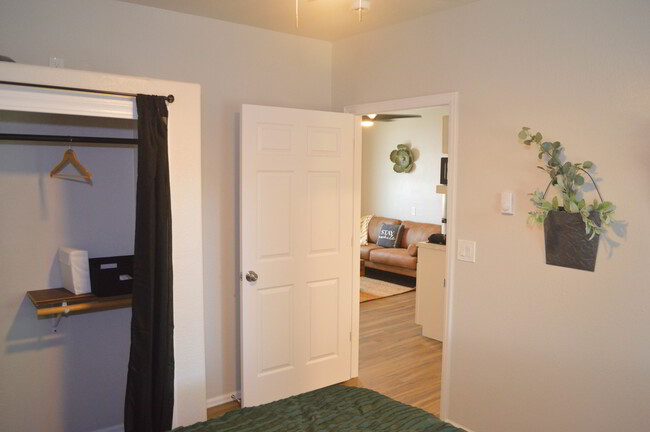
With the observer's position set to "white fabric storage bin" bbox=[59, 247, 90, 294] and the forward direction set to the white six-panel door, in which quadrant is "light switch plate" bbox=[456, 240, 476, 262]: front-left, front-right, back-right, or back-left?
front-right

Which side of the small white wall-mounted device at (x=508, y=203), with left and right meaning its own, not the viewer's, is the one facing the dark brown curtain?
front

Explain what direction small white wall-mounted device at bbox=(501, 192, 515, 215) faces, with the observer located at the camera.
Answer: facing the viewer and to the left of the viewer

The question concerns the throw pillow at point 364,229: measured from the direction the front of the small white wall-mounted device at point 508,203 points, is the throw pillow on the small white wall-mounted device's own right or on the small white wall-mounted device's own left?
on the small white wall-mounted device's own right

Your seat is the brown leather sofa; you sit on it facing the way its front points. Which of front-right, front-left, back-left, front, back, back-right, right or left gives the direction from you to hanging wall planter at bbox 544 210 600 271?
front-left

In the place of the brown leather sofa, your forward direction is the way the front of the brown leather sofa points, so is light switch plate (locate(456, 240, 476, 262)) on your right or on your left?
on your left

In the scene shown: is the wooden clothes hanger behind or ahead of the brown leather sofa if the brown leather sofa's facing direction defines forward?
ahead

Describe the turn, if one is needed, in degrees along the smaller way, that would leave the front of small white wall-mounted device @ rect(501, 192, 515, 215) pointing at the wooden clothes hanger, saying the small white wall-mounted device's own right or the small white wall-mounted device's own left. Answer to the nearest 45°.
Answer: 0° — it already faces it

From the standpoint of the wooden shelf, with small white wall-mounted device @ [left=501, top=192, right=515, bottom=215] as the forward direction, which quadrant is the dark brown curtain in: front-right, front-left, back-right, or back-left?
front-right

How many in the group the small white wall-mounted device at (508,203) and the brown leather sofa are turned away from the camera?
0

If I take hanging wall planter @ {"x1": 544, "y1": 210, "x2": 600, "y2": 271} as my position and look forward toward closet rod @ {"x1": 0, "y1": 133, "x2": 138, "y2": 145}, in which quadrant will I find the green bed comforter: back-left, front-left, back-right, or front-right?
front-left

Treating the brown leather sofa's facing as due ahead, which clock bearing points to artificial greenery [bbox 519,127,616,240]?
The artificial greenery is roughly at 10 o'clock from the brown leather sofa.
